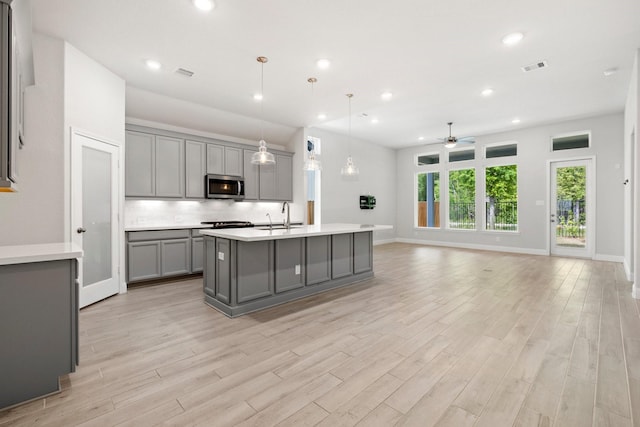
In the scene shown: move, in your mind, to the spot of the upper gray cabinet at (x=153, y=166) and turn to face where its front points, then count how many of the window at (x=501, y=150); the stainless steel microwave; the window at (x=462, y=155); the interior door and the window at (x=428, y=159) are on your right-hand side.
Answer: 1

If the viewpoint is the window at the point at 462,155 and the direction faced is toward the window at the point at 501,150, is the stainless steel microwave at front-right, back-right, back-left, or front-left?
back-right

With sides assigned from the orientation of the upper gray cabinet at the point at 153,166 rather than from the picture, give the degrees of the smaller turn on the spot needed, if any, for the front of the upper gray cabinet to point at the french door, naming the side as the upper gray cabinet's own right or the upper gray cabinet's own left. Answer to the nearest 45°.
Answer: approximately 45° to the upper gray cabinet's own left

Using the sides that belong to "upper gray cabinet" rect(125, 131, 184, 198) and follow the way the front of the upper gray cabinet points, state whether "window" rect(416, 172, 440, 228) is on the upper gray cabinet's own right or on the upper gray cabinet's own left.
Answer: on the upper gray cabinet's own left

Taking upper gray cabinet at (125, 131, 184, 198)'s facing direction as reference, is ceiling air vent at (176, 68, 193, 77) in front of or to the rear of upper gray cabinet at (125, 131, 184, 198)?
in front

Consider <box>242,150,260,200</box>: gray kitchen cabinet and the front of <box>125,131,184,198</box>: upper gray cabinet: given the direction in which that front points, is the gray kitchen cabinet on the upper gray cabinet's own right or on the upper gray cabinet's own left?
on the upper gray cabinet's own left

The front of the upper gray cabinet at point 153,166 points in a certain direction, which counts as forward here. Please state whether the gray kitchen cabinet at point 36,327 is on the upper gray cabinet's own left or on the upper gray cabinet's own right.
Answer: on the upper gray cabinet's own right

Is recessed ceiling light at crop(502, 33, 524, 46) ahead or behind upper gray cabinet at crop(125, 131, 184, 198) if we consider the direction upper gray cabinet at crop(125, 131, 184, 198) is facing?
ahead

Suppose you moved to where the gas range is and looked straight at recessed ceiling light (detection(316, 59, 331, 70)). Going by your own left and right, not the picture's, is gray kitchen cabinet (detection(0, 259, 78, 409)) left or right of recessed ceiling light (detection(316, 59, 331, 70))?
right

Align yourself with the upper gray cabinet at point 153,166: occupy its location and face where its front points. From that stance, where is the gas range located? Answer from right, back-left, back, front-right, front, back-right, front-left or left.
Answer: front-left

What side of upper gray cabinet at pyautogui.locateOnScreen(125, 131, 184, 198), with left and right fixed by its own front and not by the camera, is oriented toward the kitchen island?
front

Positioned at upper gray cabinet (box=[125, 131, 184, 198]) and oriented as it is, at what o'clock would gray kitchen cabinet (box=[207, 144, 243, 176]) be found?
The gray kitchen cabinet is roughly at 10 o'clock from the upper gray cabinet.

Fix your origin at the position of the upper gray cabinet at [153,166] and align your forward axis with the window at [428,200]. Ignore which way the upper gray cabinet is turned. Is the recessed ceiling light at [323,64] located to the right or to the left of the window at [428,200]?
right

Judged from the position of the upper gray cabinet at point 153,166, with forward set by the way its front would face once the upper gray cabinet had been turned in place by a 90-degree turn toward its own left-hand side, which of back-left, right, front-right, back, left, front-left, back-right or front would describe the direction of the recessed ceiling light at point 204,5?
back-right
